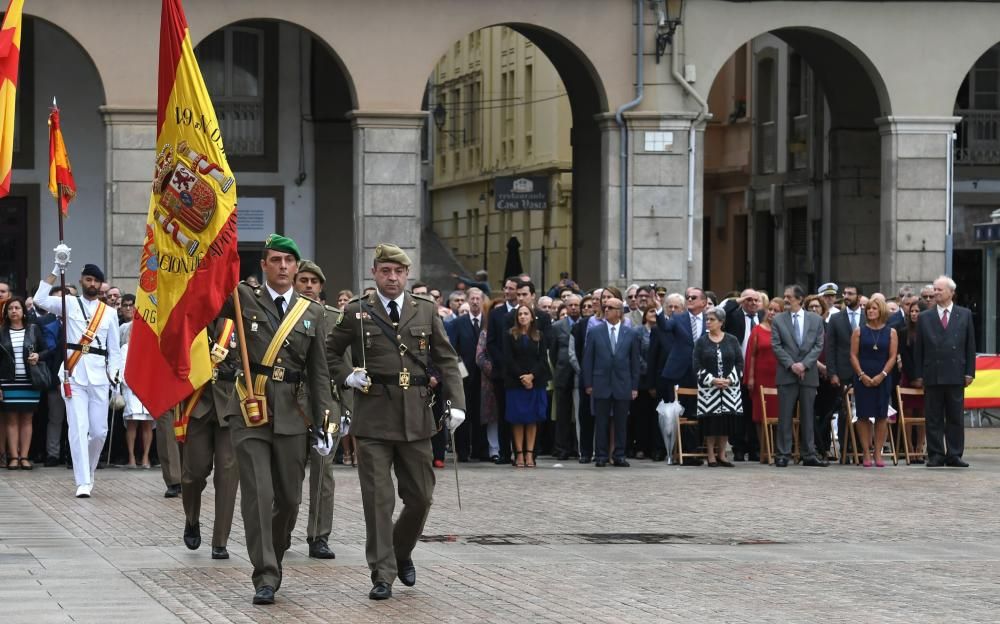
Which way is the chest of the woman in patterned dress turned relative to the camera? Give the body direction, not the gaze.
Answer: toward the camera

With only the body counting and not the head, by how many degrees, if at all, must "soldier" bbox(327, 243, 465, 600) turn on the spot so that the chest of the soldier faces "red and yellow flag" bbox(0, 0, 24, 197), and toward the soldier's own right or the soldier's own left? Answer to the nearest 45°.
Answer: approximately 135° to the soldier's own right

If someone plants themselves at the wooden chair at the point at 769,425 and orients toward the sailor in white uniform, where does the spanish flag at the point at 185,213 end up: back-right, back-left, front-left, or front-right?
front-left

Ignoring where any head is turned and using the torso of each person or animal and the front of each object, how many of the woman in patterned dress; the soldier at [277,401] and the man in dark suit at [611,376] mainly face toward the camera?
3

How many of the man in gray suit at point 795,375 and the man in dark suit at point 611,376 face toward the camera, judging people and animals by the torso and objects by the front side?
2

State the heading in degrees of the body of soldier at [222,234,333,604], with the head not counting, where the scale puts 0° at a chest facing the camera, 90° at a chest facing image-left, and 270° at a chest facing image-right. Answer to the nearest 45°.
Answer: approximately 0°

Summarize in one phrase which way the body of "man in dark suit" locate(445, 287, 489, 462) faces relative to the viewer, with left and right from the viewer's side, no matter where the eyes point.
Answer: facing the viewer

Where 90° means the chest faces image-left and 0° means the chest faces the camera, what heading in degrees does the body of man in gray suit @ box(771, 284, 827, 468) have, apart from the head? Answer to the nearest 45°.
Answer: approximately 0°
